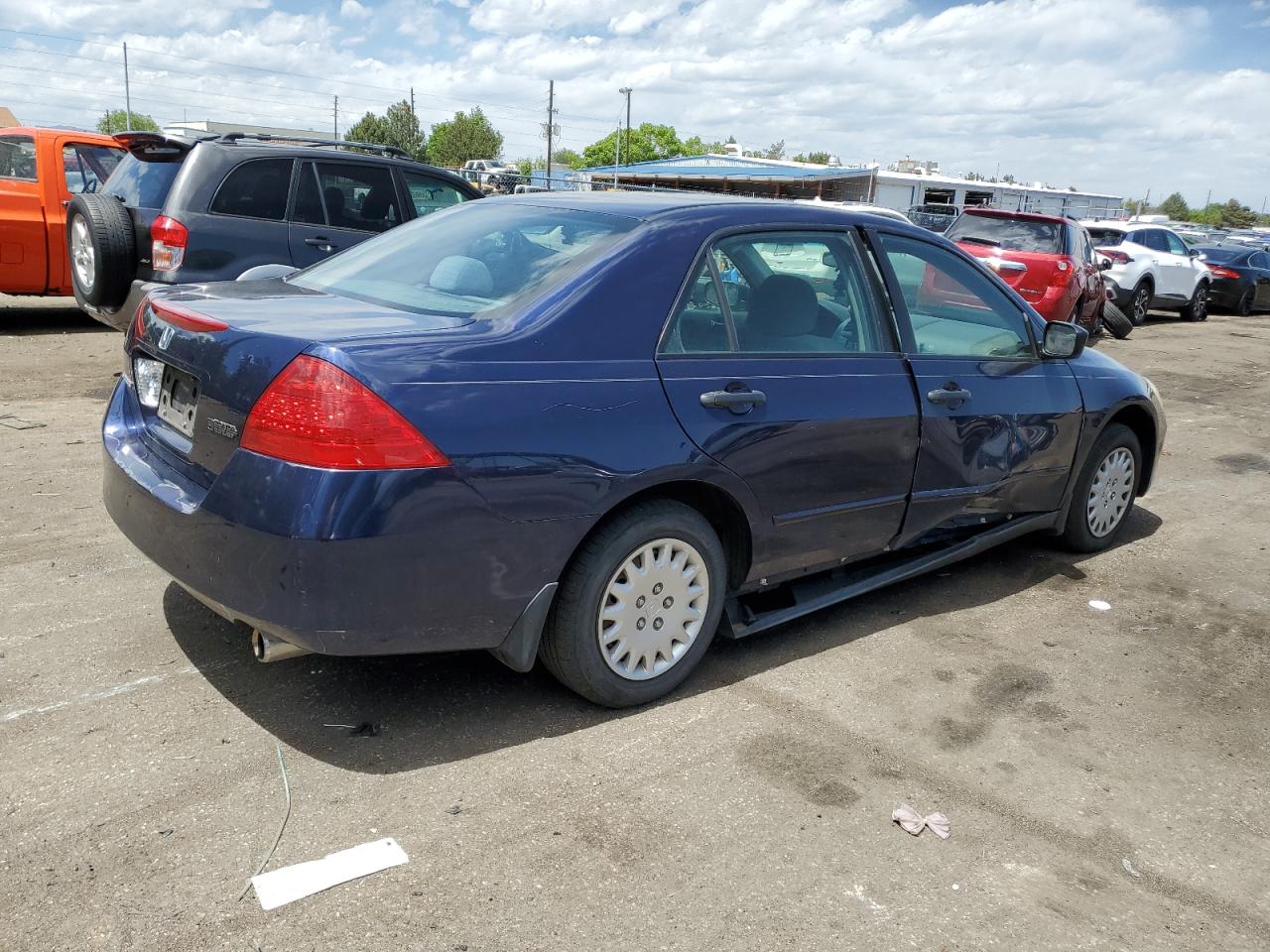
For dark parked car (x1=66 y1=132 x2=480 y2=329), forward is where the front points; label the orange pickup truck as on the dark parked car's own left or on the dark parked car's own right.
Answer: on the dark parked car's own left

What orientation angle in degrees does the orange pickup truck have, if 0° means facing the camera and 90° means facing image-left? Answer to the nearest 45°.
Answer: approximately 225°

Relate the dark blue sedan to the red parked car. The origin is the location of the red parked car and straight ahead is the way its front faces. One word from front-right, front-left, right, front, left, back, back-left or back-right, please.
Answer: back

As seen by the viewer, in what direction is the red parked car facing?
away from the camera

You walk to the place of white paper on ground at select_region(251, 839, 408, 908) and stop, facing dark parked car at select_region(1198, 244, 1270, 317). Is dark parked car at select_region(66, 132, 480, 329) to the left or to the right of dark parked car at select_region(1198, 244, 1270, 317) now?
left

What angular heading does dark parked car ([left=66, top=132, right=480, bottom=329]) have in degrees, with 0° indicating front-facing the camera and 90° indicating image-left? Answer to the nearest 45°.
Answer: approximately 225°

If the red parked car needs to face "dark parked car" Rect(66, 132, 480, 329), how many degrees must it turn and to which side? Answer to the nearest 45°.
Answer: approximately 135° to its left

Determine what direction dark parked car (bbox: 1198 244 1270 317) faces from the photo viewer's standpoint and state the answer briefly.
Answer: facing away from the viewer and to the right of the viewer

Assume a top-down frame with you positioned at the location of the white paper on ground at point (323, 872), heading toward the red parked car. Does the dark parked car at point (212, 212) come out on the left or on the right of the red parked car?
left
